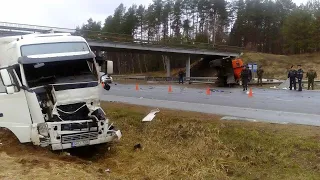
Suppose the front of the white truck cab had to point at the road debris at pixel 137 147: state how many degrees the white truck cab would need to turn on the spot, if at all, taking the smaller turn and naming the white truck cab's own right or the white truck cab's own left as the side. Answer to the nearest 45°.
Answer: approximately 45° to the white truck cab's own left

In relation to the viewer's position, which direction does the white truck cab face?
facing the viewer and to the right of the viewer

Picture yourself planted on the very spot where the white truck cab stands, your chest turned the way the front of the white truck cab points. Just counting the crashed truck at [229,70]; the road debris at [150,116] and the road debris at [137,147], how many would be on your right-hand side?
0

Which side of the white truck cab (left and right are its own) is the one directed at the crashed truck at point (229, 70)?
left

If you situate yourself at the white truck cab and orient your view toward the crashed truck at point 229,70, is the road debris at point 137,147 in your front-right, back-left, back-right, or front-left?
front-right

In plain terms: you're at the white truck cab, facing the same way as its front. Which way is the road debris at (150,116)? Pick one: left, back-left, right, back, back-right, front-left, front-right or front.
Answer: left

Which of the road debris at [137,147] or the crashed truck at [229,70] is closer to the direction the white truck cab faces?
the road debris

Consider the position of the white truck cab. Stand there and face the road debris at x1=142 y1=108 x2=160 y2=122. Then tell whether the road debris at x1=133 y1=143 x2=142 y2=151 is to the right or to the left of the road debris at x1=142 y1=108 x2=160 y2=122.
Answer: right
